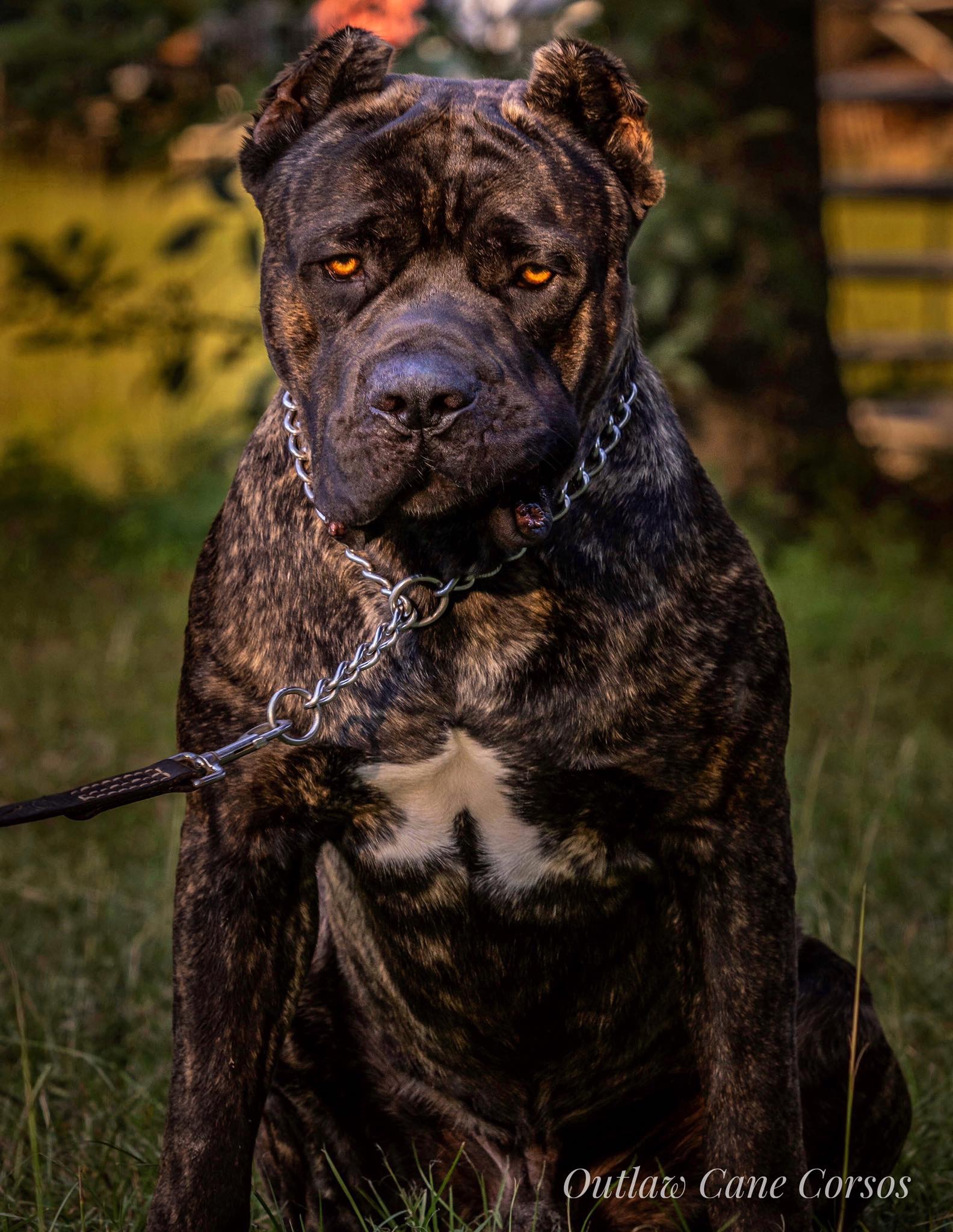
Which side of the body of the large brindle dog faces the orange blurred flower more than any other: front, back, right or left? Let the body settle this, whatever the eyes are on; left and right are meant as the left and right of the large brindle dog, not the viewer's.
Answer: back

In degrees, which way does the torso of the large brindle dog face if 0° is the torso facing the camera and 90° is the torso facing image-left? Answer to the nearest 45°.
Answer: approximately 0°
